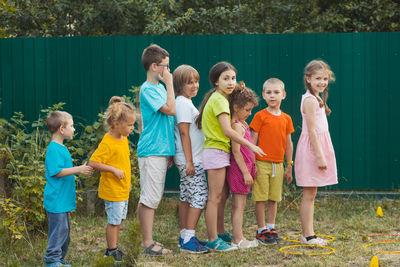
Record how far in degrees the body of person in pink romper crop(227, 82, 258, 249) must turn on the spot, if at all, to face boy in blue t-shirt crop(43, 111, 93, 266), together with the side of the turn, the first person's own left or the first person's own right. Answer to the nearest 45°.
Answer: approximately 135° to the first person's own right

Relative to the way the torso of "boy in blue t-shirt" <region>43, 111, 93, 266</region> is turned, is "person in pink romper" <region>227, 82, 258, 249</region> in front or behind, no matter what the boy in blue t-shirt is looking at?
in front

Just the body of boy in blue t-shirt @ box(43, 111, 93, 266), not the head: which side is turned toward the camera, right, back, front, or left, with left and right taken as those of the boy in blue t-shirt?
right
